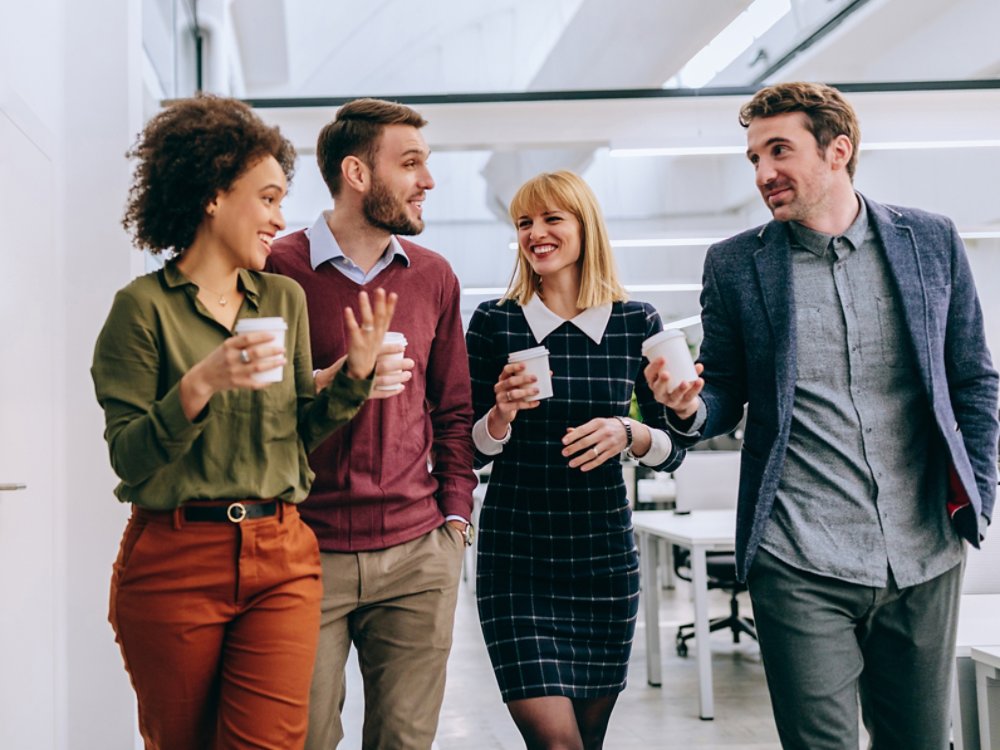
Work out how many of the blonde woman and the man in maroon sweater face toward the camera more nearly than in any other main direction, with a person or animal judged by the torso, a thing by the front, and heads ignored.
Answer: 2

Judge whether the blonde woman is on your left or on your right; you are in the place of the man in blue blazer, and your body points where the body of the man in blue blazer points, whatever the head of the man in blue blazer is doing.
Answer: on your right

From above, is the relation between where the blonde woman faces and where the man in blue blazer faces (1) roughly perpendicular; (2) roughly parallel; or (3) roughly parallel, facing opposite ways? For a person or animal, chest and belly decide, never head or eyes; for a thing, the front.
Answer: roughly parallel

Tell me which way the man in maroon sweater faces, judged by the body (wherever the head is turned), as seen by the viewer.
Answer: toward the camera

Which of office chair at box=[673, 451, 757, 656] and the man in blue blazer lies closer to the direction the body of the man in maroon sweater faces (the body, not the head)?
the man in blue blazer

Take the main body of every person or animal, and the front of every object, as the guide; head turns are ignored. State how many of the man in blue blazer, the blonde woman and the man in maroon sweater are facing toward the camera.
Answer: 3

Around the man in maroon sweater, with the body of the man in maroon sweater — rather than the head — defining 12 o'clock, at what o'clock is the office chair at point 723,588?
The office chair is roughly at 7 o'clock from the man in maroon sweater.

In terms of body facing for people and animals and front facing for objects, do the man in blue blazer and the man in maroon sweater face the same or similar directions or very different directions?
same or similar directions

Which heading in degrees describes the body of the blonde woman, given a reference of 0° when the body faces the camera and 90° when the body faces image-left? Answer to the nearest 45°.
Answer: approximately 0°

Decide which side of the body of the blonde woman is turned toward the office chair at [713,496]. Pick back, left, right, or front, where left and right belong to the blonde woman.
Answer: back

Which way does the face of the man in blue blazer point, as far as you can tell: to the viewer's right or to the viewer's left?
to the viewer's left

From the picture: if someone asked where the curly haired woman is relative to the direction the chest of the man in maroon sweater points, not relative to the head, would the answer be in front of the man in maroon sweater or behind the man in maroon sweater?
in front

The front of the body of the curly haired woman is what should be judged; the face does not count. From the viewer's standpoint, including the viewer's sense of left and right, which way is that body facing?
facing the viewer and to the right of the viewer

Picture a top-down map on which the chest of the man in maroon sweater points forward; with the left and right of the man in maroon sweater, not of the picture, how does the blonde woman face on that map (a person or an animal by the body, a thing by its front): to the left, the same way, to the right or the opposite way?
the same way

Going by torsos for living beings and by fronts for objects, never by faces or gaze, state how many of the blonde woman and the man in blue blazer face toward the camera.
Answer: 2

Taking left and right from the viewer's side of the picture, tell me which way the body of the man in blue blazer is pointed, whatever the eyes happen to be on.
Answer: facing the viewer

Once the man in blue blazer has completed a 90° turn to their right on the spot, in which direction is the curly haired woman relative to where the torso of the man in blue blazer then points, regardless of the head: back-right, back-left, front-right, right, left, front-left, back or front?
front-left
